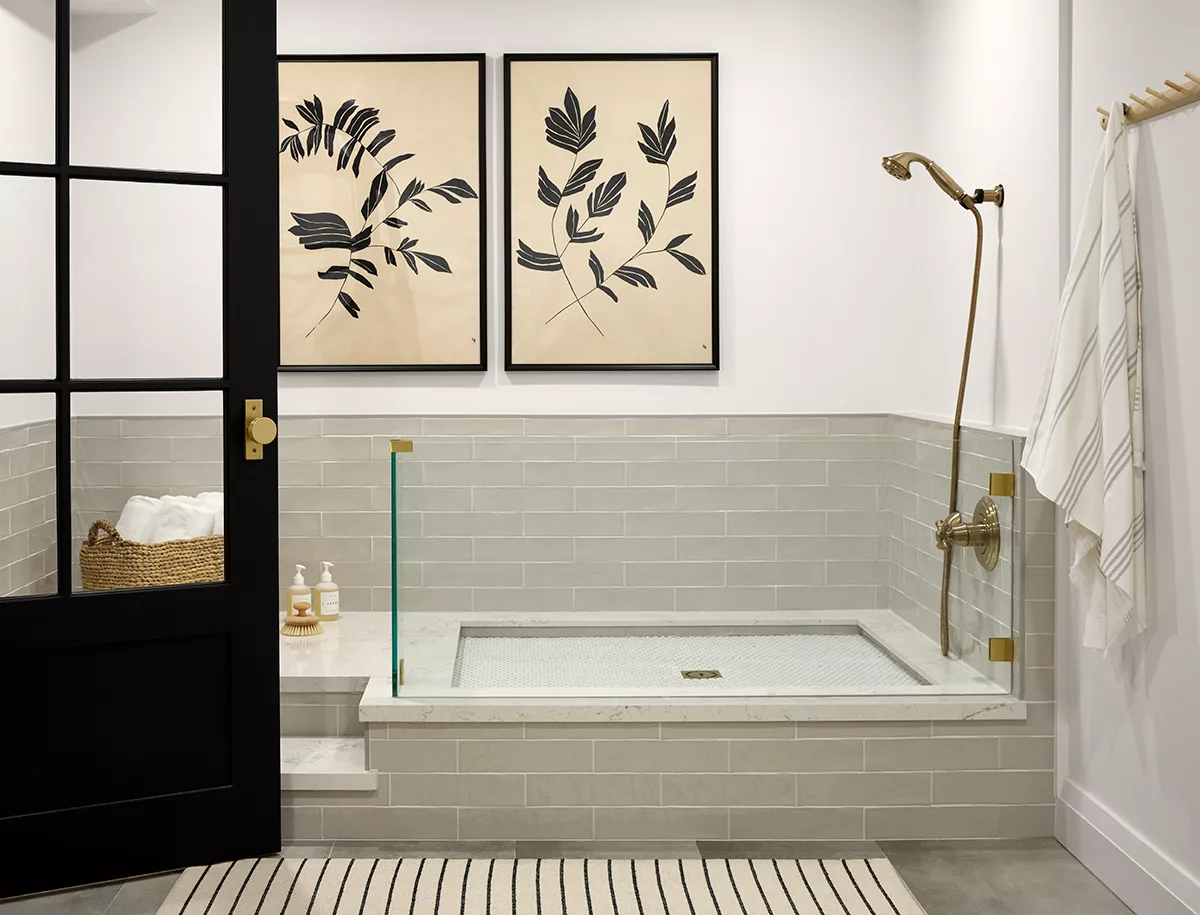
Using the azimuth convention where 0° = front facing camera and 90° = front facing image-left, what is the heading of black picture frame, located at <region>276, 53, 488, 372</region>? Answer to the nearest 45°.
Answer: approximately 0°

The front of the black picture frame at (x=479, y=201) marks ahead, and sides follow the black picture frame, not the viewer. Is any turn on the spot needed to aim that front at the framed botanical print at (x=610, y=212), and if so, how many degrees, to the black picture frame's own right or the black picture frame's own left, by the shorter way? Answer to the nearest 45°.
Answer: approximately 90° to the black picture frame's own left

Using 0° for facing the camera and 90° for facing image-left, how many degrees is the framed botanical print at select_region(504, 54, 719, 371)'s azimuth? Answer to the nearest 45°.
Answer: approximately 0°

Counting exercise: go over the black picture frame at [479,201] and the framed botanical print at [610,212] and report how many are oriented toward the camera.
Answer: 2
